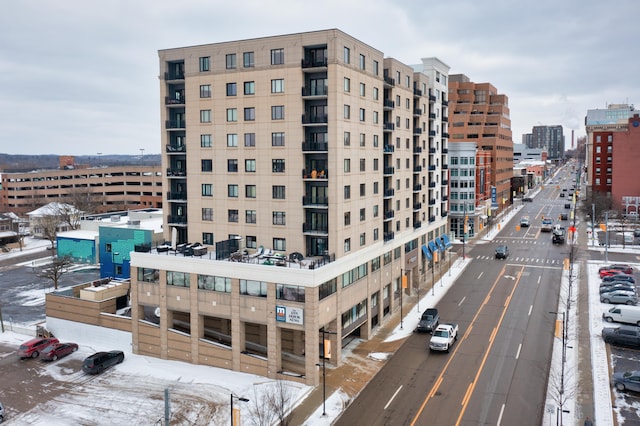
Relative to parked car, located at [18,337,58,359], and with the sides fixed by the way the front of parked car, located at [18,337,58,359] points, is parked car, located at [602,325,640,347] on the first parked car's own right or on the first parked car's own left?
on the first parked car's own right

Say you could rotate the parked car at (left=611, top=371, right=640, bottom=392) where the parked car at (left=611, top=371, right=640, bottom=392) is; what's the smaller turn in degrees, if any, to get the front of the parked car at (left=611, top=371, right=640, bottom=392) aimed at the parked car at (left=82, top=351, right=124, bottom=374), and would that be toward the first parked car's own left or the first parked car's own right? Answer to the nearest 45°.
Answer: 0° — it already faces it

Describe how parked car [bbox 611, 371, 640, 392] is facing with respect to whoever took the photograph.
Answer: facing to the left of the viewer

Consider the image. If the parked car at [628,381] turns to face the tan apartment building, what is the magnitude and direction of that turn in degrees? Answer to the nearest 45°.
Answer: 0° — it already faces it

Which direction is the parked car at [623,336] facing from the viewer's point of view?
to the viewer's left
